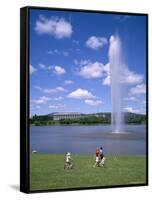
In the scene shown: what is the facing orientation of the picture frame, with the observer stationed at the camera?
facing the viewer and to the right of the viewer
